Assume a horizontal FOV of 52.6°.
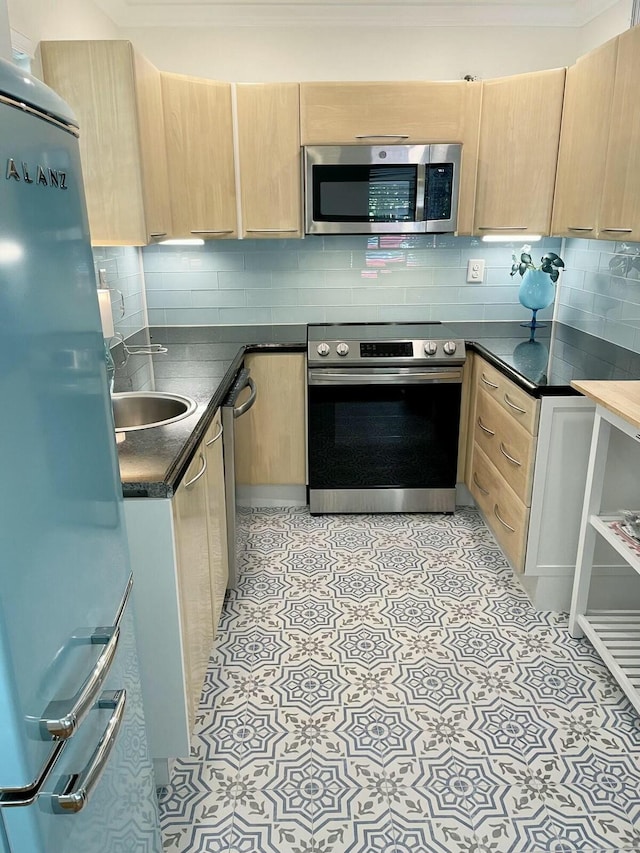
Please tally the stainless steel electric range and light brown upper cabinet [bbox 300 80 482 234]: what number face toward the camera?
2

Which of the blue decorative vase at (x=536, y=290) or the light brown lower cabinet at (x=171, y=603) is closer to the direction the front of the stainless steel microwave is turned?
the light brown lower cabinet

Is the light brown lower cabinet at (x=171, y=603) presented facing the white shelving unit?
yes

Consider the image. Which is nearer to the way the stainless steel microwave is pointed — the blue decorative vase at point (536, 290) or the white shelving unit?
the white shelving unit

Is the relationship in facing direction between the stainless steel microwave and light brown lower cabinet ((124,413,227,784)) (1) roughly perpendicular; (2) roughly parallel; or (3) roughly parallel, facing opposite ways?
roughly perpendicular

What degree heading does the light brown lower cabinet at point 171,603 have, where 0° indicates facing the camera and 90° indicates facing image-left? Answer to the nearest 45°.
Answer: approximately 270°

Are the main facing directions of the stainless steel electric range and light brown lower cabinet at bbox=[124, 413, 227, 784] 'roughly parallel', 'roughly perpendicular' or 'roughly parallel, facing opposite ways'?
roughly perpendicular

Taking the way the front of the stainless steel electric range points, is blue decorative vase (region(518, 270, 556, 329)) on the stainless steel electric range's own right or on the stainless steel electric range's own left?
on the stainless steel electric range's own left
